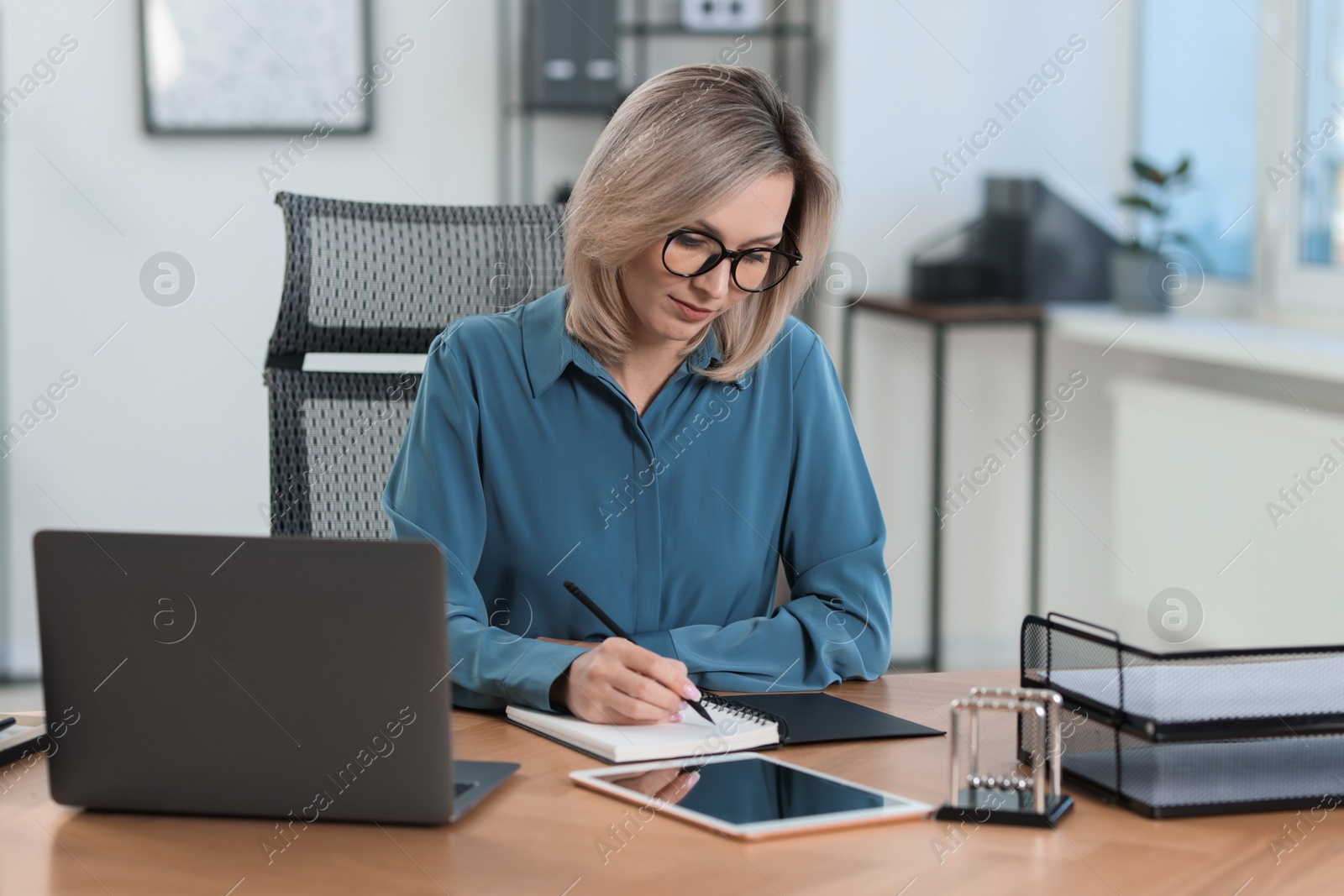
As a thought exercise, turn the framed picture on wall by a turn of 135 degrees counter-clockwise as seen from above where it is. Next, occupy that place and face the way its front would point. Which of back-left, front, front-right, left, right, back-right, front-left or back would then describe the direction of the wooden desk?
back-right

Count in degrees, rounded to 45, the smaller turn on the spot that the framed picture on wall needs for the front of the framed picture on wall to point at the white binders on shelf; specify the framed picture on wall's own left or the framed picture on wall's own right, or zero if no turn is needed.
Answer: approximately 90° to the framed picture on wall's own left

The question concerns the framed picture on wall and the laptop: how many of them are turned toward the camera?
1

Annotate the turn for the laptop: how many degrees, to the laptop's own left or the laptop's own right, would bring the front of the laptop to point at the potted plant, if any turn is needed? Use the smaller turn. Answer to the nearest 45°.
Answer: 0° — it already faces it

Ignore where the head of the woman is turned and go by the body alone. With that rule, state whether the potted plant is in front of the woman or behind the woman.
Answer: behind

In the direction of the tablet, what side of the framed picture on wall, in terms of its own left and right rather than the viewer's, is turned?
front

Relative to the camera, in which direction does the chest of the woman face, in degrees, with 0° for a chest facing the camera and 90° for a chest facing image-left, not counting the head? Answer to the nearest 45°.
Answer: approximately 0°

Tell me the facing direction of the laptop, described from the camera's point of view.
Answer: facing away from the viewer and to the right of the viewer
